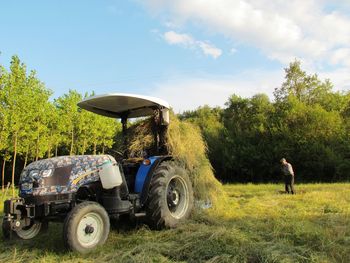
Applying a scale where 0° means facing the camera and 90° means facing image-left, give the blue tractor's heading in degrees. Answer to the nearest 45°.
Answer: approximately 45°

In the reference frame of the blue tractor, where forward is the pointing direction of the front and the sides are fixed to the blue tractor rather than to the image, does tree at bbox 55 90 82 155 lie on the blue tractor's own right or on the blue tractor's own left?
on the blue tractor's own right

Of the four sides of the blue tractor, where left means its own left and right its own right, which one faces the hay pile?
back
